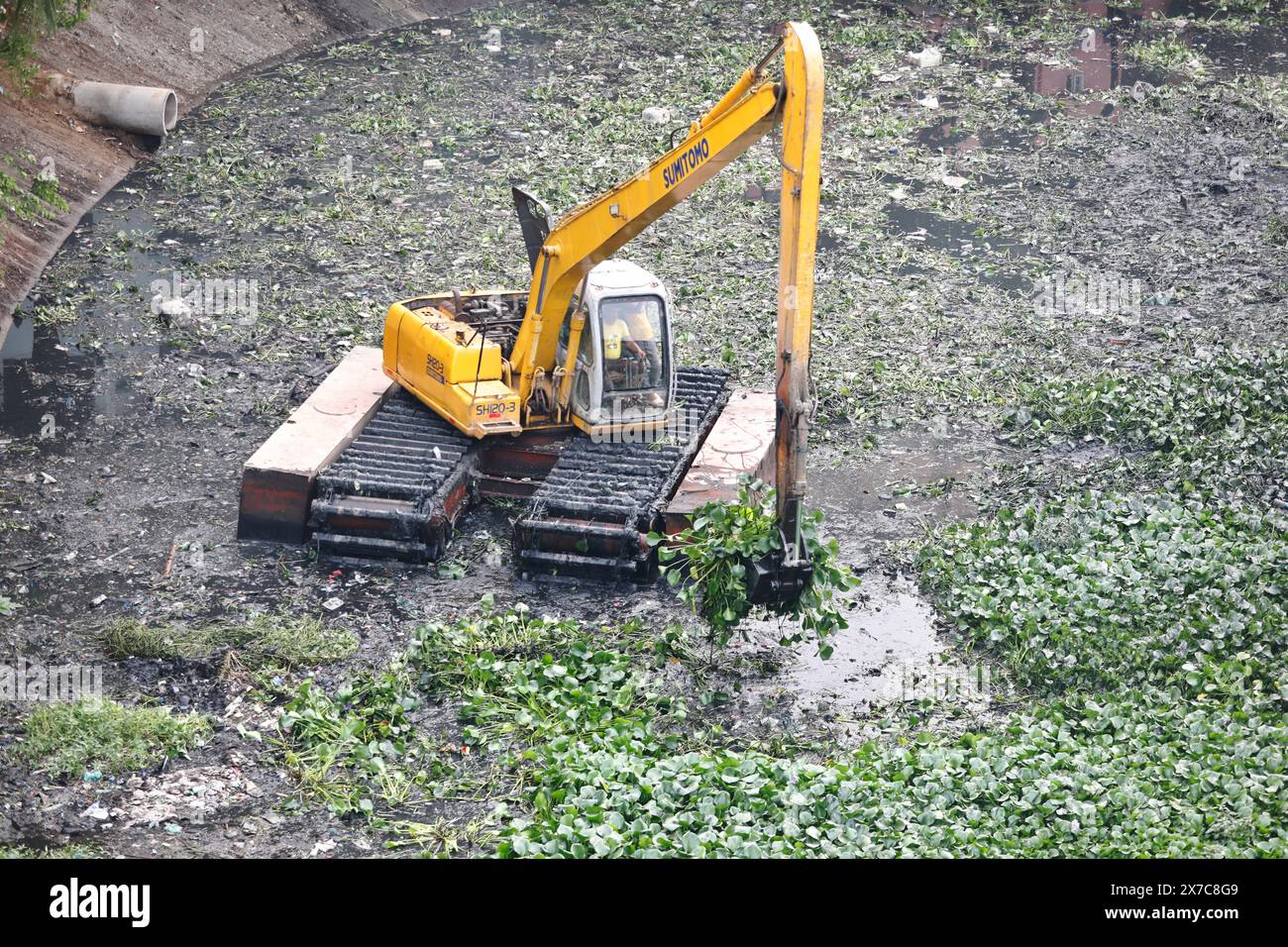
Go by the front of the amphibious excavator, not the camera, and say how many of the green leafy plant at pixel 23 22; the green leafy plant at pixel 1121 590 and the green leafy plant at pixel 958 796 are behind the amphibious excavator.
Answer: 1

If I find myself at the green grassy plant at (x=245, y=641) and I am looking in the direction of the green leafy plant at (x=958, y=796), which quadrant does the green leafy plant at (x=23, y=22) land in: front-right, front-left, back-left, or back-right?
back-left

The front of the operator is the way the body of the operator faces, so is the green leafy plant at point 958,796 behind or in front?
in front

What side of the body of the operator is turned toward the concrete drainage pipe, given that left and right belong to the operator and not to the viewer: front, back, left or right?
back

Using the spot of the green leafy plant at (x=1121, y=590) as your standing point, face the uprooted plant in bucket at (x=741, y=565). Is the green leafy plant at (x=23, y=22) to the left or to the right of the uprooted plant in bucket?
right

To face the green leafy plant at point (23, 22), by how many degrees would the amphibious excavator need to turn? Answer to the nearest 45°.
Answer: approximately 180°

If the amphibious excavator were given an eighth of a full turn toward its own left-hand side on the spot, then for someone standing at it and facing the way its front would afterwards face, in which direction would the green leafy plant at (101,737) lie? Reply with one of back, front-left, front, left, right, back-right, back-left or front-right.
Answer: back-right

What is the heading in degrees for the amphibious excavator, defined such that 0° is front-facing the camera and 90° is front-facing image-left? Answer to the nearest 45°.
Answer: approximately 315°

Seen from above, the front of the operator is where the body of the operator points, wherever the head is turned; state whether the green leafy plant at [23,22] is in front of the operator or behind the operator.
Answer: behind

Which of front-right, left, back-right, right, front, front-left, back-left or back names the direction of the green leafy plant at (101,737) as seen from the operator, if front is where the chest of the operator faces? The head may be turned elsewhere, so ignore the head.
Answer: right
